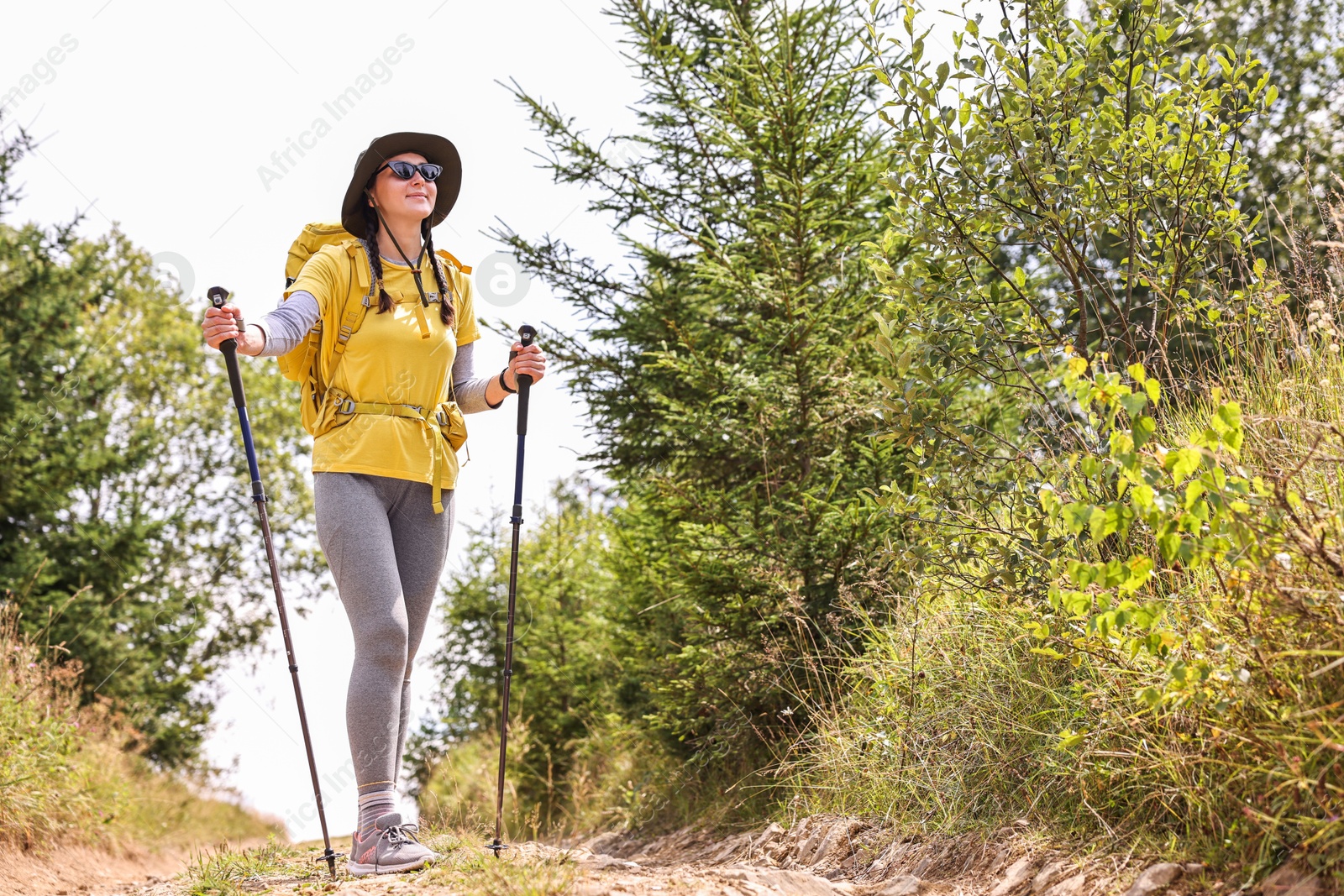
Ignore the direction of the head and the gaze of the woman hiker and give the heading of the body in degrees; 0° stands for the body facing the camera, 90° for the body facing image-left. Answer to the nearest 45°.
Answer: approximately 315°

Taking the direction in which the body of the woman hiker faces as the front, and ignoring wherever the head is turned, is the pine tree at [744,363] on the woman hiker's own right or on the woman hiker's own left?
on the woman hiker's own left
